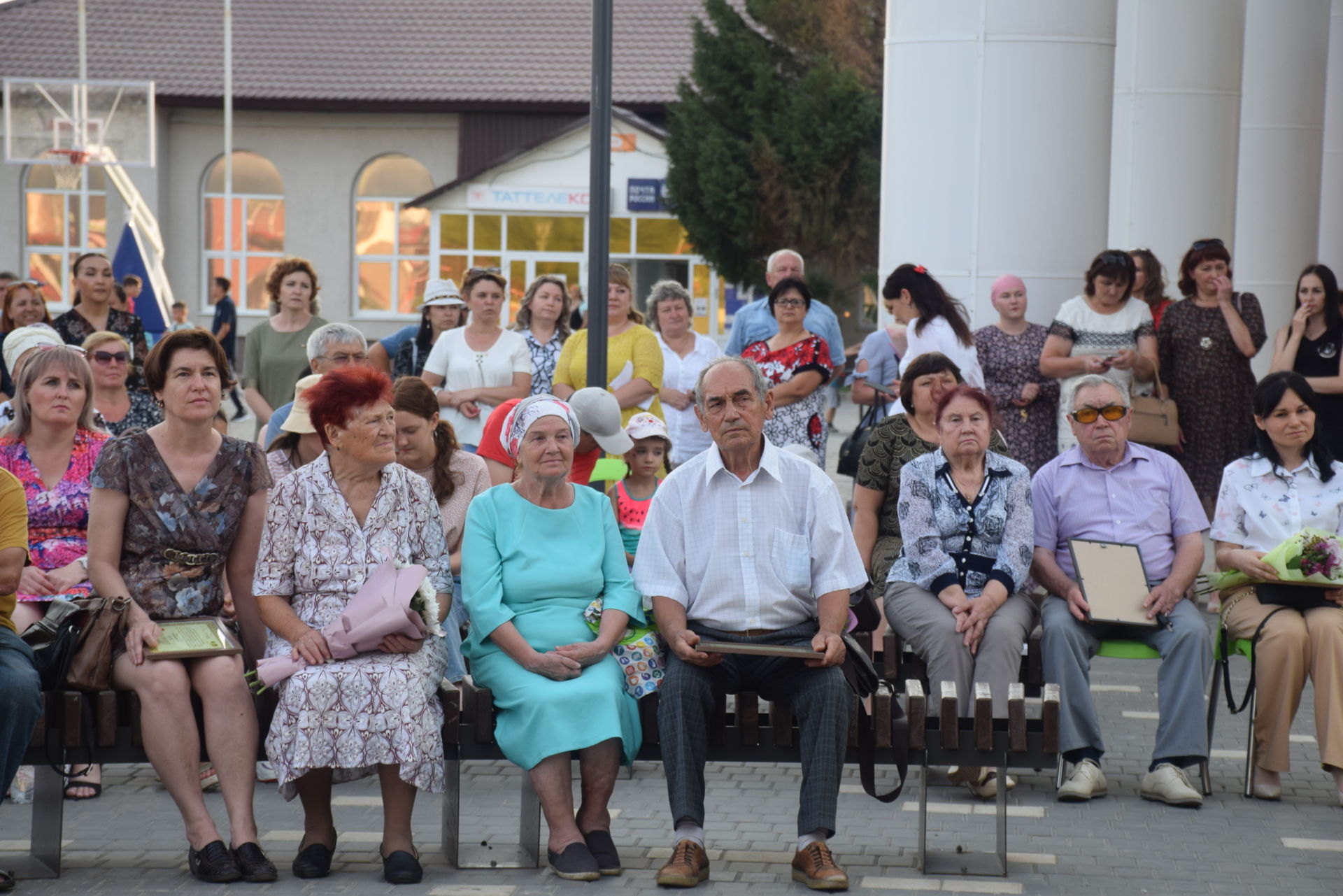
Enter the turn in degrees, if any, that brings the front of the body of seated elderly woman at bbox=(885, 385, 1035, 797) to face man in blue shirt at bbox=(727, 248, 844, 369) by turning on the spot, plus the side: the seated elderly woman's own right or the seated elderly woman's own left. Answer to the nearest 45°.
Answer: approximately 180°

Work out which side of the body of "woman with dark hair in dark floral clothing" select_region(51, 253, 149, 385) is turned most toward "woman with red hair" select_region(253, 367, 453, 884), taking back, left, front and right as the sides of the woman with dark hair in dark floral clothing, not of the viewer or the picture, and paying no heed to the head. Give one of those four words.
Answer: front

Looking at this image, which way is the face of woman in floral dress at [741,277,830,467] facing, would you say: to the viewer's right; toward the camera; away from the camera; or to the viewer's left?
toward the camera

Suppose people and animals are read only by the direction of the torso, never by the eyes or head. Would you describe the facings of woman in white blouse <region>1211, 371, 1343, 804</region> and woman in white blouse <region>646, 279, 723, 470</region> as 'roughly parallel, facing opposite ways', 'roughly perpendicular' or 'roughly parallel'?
roughly parallel

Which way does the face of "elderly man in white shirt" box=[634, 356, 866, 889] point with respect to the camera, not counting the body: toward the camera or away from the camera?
toward the camera

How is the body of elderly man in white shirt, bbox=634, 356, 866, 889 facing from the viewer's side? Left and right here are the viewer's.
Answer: facing the viewer

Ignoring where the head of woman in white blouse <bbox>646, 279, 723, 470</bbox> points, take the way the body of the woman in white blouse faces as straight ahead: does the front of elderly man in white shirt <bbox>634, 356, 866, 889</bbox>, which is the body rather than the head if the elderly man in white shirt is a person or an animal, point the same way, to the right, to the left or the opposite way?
the same way

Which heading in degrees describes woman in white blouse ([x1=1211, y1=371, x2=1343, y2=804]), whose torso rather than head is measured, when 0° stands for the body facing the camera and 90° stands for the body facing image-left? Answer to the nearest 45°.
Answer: approximately 0°

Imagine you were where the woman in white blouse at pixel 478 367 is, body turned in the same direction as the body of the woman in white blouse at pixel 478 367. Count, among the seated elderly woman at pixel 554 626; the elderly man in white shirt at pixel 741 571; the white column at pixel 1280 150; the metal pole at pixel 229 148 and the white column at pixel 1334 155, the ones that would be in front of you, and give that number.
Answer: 2

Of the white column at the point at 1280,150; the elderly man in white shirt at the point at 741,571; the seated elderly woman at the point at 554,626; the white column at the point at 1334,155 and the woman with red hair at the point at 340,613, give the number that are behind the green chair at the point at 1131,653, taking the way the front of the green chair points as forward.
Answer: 2

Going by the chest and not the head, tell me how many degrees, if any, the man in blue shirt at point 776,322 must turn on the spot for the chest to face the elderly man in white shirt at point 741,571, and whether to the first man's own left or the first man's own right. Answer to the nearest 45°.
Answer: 0° — they already face them

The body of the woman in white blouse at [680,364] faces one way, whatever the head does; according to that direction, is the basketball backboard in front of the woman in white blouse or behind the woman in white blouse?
behind

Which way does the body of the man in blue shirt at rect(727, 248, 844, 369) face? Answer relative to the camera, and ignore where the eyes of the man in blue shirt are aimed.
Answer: toward the camera

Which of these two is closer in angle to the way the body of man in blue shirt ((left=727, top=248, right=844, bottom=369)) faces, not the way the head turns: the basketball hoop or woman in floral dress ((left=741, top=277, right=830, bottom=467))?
the woman in floral dress

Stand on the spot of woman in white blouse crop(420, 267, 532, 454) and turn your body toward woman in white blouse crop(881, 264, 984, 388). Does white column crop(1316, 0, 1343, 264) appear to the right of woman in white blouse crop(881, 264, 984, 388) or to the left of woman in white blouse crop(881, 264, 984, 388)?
left

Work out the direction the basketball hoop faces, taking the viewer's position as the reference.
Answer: facing the viewer and to the left of the viewer

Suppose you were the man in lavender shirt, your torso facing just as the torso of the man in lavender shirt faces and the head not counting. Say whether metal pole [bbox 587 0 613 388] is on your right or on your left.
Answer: on your right
